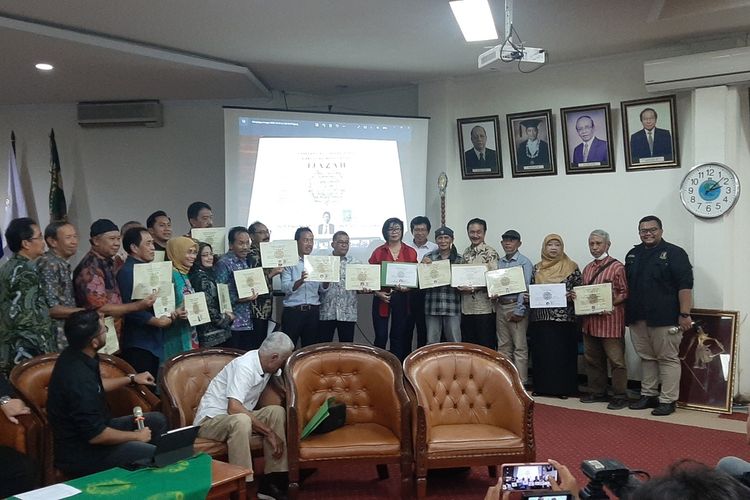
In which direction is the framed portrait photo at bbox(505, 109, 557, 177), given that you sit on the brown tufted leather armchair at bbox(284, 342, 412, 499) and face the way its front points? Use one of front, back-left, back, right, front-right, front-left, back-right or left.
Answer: back-left

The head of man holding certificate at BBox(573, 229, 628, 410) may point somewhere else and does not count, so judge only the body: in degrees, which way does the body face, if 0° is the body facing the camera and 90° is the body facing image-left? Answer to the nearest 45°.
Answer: approximately 45°

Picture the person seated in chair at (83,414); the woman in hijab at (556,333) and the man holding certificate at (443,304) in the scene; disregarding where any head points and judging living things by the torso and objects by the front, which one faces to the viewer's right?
the person seated in chair

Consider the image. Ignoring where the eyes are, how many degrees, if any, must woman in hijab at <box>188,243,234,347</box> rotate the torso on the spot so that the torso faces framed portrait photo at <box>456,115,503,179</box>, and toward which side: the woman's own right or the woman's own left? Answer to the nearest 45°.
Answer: approximately 90° to the woman's own left

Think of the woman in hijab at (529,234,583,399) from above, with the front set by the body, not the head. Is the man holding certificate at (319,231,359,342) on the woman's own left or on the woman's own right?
on the woman's own right

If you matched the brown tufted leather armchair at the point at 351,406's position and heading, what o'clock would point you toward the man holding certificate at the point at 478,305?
The man holding certificate is roughly at 7 o'clock from the brown tufted leather armchair.

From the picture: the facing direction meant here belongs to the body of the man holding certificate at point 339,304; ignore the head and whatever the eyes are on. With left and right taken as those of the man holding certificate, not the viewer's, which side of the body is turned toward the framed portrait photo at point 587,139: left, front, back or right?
left

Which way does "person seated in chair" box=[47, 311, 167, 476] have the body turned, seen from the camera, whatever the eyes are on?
to the viewer's right
